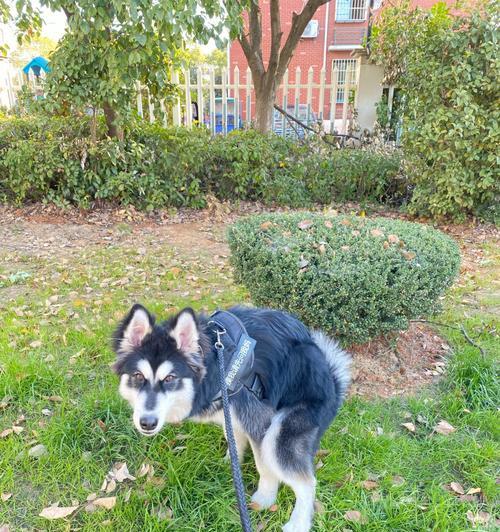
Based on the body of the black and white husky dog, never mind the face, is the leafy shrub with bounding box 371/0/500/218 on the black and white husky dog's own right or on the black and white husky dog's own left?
on the black and white husky dog's own right

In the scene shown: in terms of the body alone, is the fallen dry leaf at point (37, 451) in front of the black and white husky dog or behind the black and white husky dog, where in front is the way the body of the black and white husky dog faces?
in front

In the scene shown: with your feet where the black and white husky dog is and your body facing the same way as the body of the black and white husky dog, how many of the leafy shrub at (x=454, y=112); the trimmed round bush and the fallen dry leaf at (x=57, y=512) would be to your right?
2

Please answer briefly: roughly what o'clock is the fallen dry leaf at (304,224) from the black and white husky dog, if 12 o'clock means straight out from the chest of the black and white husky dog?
The fallen dry leaf is roughly at 2 o'clock from the black and white husky dog.

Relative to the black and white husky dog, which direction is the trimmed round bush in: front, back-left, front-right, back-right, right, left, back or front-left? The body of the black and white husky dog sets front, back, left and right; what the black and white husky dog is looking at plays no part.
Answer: right

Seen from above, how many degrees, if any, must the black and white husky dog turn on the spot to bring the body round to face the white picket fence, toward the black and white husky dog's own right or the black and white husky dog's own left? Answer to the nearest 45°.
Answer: approximately 45° to the black and white husky dog's own right

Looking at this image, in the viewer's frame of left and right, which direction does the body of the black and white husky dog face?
facing away from the viewer and to the left of the viewer

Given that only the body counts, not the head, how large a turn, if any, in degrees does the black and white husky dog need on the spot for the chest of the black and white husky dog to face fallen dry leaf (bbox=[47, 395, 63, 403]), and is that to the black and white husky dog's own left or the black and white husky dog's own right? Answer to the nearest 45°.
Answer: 0° — it already faces it
